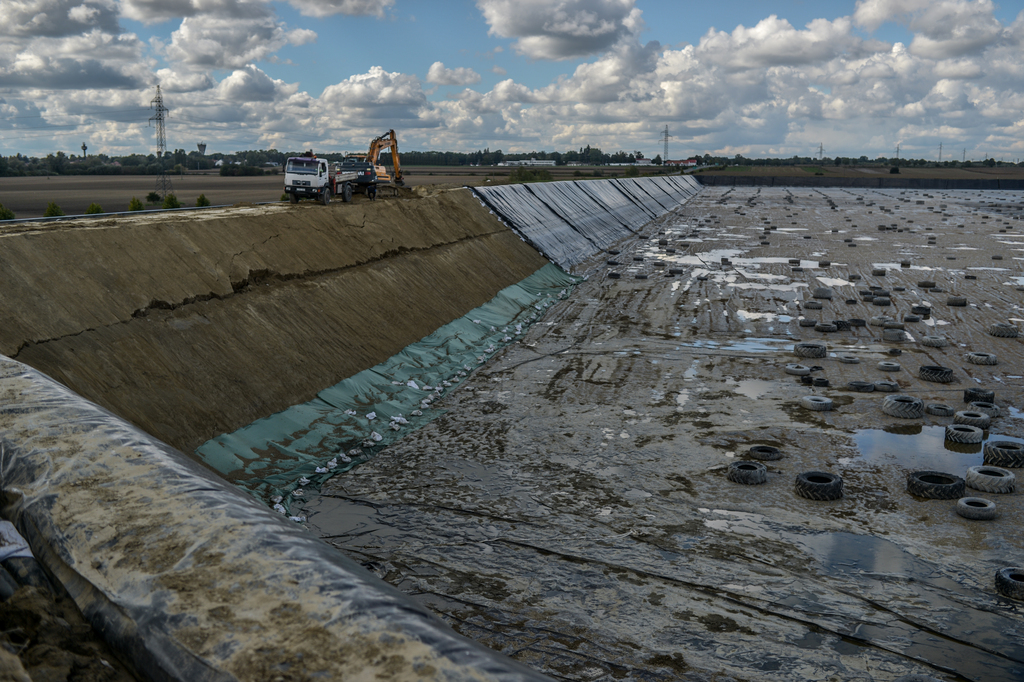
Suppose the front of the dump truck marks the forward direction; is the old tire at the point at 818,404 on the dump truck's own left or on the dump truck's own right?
on the dump truck's own left

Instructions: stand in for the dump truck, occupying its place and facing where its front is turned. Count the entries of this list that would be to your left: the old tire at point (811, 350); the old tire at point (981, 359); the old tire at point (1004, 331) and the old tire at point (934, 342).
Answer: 4

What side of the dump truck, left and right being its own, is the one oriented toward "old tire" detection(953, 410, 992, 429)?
left

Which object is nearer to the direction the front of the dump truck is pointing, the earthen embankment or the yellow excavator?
the earthen embankment

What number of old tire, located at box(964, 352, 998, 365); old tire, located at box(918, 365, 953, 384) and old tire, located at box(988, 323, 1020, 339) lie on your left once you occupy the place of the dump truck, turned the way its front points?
3

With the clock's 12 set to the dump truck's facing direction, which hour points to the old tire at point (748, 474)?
The old tire is roughly at 10 o'clock from the dump truck.

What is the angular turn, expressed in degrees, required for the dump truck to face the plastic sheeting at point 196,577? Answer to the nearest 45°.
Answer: approximately 45° to its left

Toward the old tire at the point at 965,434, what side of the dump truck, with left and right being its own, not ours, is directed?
left

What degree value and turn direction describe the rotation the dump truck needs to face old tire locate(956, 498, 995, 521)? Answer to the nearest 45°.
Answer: approximately 45° to its left

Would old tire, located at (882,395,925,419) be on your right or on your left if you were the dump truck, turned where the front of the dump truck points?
on your left

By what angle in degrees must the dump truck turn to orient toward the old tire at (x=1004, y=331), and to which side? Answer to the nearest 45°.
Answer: approximately 90° to its left

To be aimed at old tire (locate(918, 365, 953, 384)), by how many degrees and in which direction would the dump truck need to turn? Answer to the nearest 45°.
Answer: approximately 90° to its left

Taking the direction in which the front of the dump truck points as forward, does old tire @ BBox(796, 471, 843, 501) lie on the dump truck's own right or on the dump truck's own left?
on the dump truck's own left

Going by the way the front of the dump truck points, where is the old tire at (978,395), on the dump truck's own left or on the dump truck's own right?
on the dump truck's own left

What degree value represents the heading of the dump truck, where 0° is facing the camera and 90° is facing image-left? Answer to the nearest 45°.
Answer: approximately 45°
